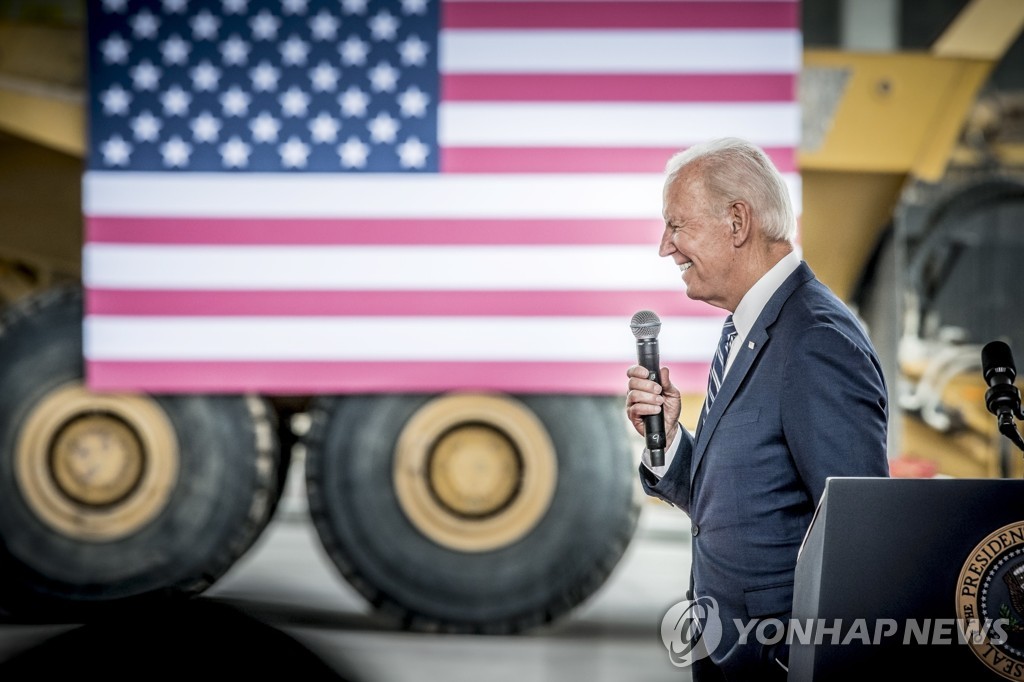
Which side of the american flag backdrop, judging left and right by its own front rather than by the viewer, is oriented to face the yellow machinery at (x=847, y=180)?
left

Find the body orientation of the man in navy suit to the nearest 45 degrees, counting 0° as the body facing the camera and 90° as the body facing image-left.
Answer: approximately 90°

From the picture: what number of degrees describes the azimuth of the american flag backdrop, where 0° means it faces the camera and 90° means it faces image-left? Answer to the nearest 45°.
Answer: approximately 0°

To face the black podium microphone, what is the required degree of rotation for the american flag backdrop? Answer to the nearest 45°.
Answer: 0° — it already faces it
